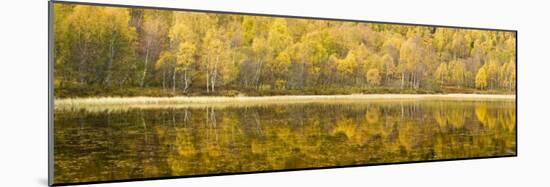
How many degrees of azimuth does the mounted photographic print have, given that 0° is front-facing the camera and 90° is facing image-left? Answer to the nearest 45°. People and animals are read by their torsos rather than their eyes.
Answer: approximately 315°
